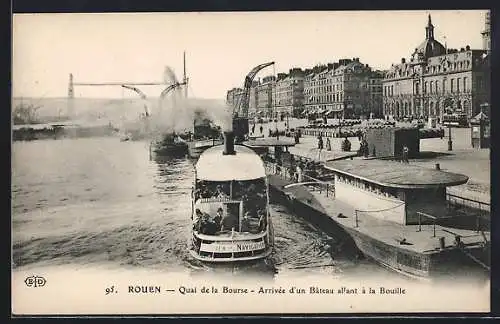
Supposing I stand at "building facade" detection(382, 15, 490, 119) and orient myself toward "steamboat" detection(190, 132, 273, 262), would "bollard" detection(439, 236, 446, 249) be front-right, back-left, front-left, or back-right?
front-left

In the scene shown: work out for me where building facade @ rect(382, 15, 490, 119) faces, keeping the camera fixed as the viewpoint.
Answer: facing the viewer and to the left of the viewer

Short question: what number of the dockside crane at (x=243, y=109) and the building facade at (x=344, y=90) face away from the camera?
0
